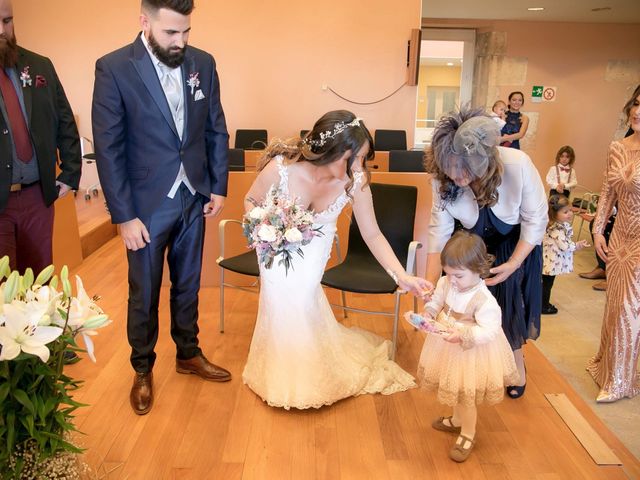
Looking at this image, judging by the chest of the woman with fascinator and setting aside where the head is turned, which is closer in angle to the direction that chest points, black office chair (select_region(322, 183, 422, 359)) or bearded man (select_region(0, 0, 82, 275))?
the bearded man

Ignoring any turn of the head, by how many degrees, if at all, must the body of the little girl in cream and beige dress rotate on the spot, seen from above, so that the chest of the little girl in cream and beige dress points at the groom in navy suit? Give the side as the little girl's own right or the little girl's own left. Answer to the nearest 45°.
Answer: approximately 45° to the little girl's own right

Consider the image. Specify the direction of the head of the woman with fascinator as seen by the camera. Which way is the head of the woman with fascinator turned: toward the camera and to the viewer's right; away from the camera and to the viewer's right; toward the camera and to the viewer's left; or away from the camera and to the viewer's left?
toward the camera and to the viewer's left

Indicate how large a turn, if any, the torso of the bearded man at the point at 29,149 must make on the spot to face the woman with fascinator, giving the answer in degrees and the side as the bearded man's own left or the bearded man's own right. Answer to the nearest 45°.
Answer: approximately 45° to the bearded man's own left

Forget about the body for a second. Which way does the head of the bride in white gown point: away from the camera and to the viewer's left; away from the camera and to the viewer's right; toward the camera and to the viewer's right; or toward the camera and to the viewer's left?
toward the camera and to the viewer's right

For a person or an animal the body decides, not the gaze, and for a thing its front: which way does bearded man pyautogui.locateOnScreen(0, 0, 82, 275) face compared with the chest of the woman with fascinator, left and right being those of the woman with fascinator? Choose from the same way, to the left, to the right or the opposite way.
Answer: to the left

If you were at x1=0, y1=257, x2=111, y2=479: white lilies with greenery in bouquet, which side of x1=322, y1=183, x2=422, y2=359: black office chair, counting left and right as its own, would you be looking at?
front

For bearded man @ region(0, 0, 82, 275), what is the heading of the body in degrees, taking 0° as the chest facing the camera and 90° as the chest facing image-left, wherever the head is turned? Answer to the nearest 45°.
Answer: approximately 0°

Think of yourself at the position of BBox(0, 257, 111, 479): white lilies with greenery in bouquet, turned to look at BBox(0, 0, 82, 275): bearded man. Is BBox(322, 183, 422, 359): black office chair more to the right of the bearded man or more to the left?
right
